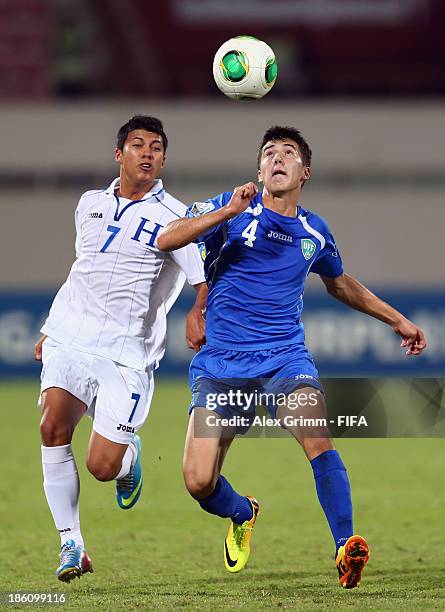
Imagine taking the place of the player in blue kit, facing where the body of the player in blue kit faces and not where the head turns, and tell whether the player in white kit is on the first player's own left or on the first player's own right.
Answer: on the first player's own right

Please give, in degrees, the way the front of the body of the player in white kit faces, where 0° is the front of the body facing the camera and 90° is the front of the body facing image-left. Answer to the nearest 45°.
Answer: approximately 0°

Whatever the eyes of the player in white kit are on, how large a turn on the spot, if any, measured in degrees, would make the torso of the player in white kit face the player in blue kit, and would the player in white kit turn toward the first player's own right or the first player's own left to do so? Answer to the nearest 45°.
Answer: approximately 45° to the first player's own left
